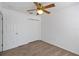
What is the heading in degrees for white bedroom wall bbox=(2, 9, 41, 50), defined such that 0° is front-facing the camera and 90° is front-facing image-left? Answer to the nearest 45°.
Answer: approximately 315°
